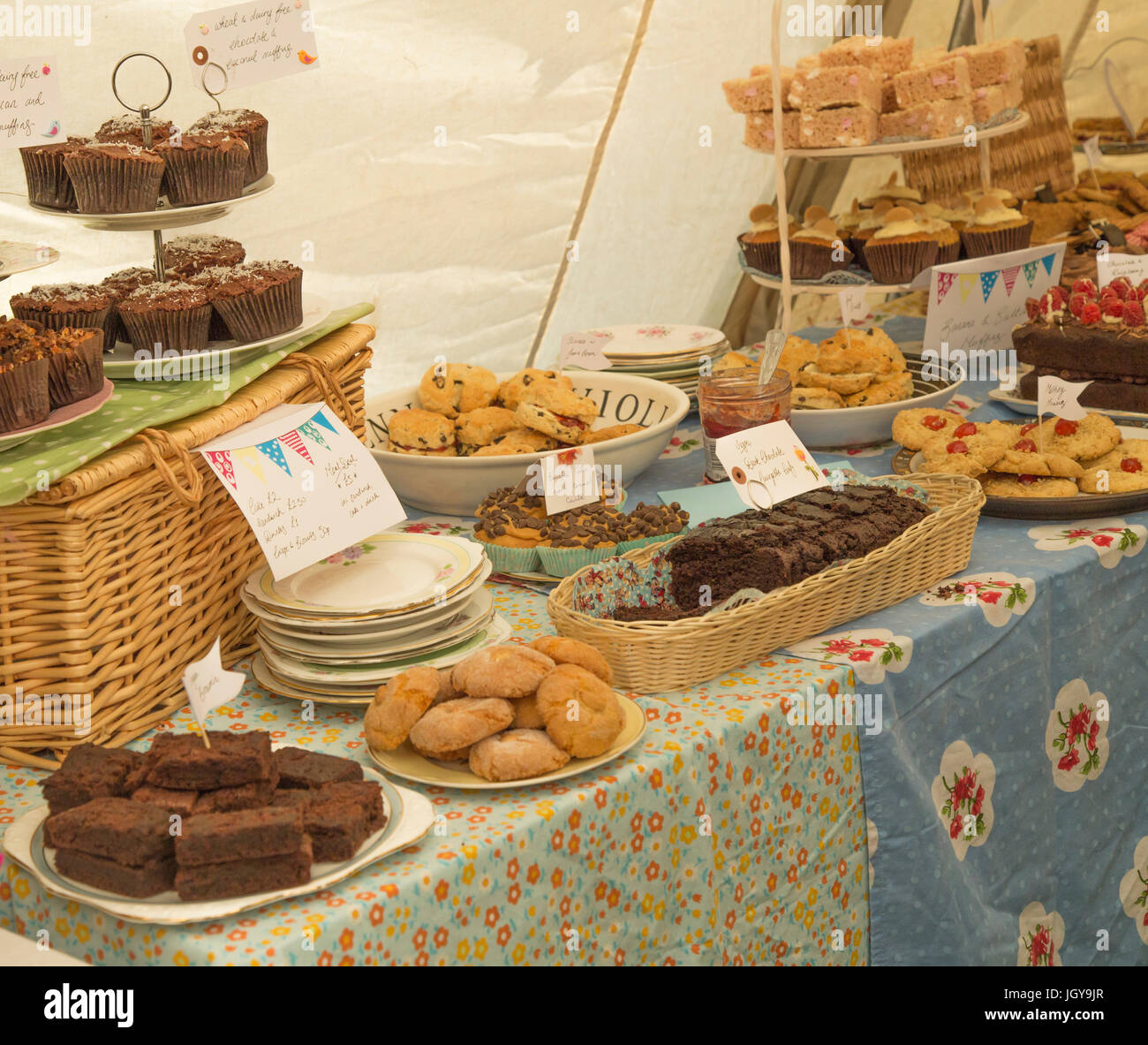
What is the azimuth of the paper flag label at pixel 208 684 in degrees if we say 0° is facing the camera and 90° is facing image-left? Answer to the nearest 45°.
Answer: approximately 0°

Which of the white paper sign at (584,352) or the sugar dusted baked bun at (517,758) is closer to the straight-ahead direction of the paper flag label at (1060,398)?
the sugar dusted baked bun

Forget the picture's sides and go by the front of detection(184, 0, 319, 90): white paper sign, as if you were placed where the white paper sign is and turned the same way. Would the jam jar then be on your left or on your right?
on your left

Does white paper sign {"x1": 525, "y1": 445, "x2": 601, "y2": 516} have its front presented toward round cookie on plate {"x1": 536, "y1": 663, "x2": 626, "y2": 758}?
yes

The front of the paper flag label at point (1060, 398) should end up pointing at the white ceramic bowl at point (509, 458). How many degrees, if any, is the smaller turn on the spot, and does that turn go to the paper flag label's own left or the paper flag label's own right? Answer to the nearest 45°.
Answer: approximately 90° to the paper flag label's own right

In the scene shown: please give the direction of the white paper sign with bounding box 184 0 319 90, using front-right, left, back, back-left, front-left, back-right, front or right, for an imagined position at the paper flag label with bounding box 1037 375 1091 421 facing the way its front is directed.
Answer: front-right
